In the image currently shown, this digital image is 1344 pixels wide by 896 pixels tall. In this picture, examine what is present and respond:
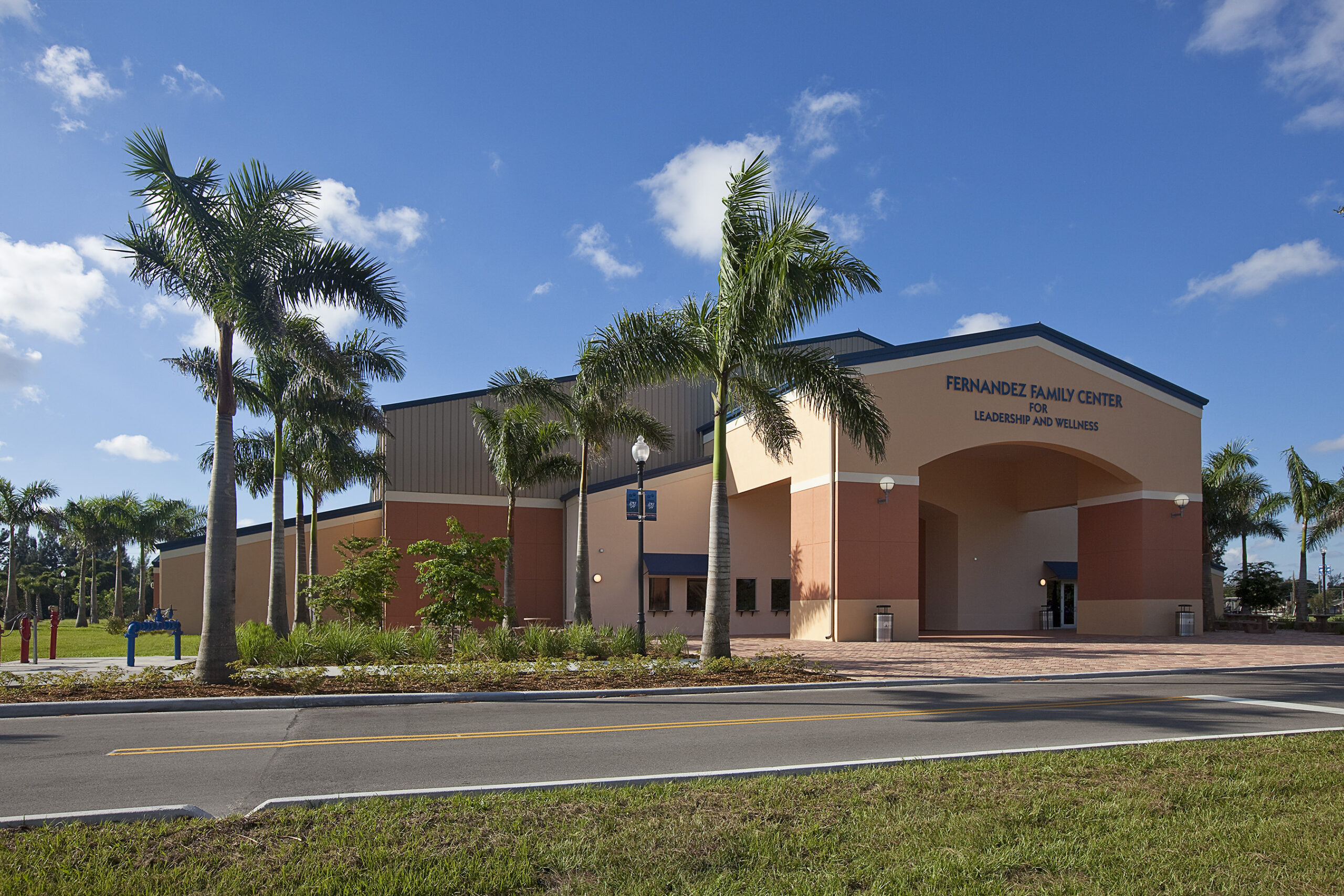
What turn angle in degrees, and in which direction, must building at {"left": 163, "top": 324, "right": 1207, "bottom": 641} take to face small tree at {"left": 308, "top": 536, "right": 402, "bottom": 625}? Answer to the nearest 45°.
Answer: approximately 90° to its right

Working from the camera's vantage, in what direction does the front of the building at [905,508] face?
facing the viewer and to the right of the viewer

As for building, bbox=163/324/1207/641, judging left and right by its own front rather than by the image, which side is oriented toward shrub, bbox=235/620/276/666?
right

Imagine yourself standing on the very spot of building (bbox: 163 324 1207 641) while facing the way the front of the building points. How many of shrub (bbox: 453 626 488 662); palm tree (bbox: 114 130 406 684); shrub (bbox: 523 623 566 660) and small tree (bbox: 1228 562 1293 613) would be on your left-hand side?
1

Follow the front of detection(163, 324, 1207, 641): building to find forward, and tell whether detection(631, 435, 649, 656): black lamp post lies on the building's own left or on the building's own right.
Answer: on the building's own right

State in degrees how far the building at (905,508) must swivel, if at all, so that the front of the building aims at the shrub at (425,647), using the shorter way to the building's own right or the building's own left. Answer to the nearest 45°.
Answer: approximately 90° to the building's own right

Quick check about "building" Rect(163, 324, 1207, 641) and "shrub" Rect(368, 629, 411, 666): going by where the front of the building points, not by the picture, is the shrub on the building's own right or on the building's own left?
on the building's own right

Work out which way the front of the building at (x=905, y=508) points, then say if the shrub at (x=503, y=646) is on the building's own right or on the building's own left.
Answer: on the building's own right

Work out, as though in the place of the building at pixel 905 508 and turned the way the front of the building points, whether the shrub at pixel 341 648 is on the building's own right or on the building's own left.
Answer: on the building's own right

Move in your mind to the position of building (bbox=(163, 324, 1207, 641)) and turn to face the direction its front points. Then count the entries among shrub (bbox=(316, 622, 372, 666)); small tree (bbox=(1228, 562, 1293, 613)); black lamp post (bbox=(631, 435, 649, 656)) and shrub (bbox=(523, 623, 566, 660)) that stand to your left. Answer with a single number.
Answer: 1

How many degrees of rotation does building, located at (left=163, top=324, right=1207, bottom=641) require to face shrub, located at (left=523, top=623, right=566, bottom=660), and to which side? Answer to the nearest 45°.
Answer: approximately 90° to its right
